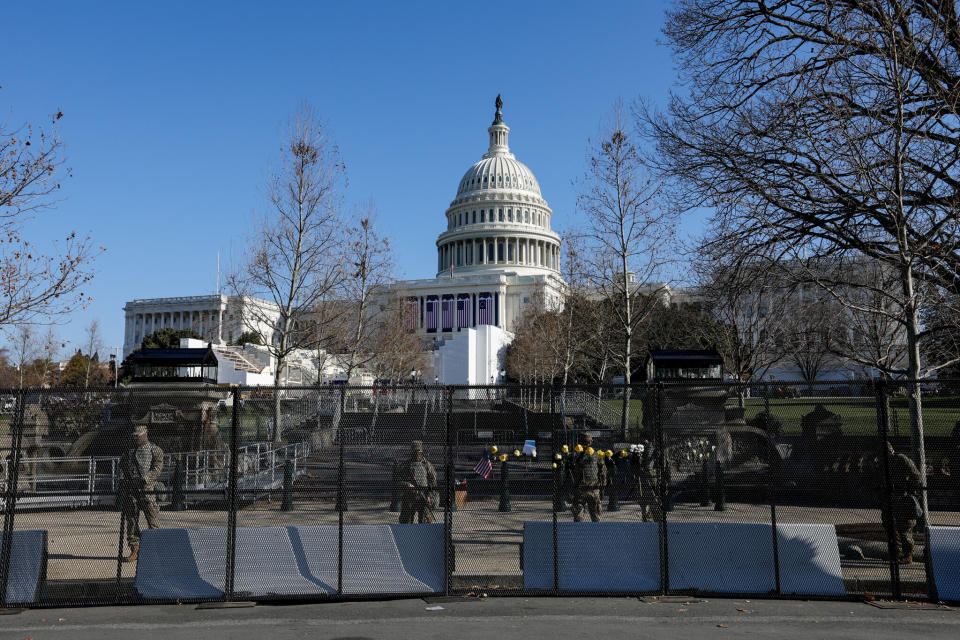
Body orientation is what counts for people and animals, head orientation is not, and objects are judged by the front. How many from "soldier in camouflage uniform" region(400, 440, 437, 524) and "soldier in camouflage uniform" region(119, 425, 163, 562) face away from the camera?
0

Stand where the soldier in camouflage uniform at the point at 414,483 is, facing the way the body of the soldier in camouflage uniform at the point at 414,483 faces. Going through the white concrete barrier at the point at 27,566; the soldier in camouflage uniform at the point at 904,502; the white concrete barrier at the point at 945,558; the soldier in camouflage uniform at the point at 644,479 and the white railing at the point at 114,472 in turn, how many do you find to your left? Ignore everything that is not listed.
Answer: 3

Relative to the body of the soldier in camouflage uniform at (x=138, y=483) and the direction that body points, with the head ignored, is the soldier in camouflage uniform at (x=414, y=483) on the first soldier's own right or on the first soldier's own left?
on the first soldier's own left

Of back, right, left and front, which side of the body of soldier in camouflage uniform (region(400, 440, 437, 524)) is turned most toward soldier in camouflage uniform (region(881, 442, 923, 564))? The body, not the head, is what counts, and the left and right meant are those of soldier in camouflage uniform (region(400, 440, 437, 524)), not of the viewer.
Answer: left

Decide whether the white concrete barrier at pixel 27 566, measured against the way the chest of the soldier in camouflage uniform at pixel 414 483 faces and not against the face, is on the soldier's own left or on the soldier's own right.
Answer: on the soldier's own right

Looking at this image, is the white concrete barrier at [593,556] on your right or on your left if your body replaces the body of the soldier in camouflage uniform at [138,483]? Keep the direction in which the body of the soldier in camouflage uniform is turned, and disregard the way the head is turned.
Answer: on your left

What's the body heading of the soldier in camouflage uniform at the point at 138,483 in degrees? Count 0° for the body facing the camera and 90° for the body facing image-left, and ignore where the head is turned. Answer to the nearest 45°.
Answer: approximately 45°

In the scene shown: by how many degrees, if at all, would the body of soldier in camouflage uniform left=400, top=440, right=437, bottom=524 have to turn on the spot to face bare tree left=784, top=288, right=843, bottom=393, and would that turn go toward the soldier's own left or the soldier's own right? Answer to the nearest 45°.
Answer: approximately 135° to the soldier's own left

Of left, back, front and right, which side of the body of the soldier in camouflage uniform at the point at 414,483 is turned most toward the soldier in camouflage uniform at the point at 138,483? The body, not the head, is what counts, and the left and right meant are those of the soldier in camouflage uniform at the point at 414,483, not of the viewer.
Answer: right

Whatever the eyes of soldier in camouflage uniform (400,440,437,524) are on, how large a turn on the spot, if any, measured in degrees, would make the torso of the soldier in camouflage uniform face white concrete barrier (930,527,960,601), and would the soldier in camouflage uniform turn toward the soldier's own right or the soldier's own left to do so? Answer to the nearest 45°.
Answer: approximately 90° to the soldier's own left

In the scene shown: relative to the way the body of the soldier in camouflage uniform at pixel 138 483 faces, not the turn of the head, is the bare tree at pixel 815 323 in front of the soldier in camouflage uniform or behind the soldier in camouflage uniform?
behind

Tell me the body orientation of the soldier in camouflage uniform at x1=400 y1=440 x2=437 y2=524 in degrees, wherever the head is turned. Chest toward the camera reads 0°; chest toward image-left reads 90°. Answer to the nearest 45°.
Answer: approximately 0°
